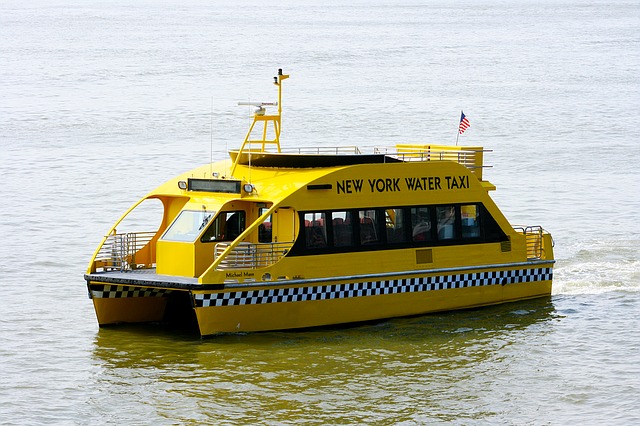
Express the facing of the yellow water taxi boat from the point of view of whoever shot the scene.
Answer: facing the viewer and to the left of the viewer
